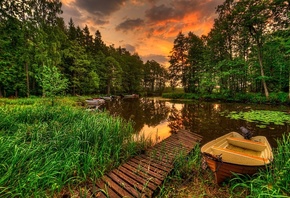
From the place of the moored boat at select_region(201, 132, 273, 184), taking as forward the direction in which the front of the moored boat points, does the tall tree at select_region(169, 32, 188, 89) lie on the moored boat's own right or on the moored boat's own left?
on the moored boat's own right
